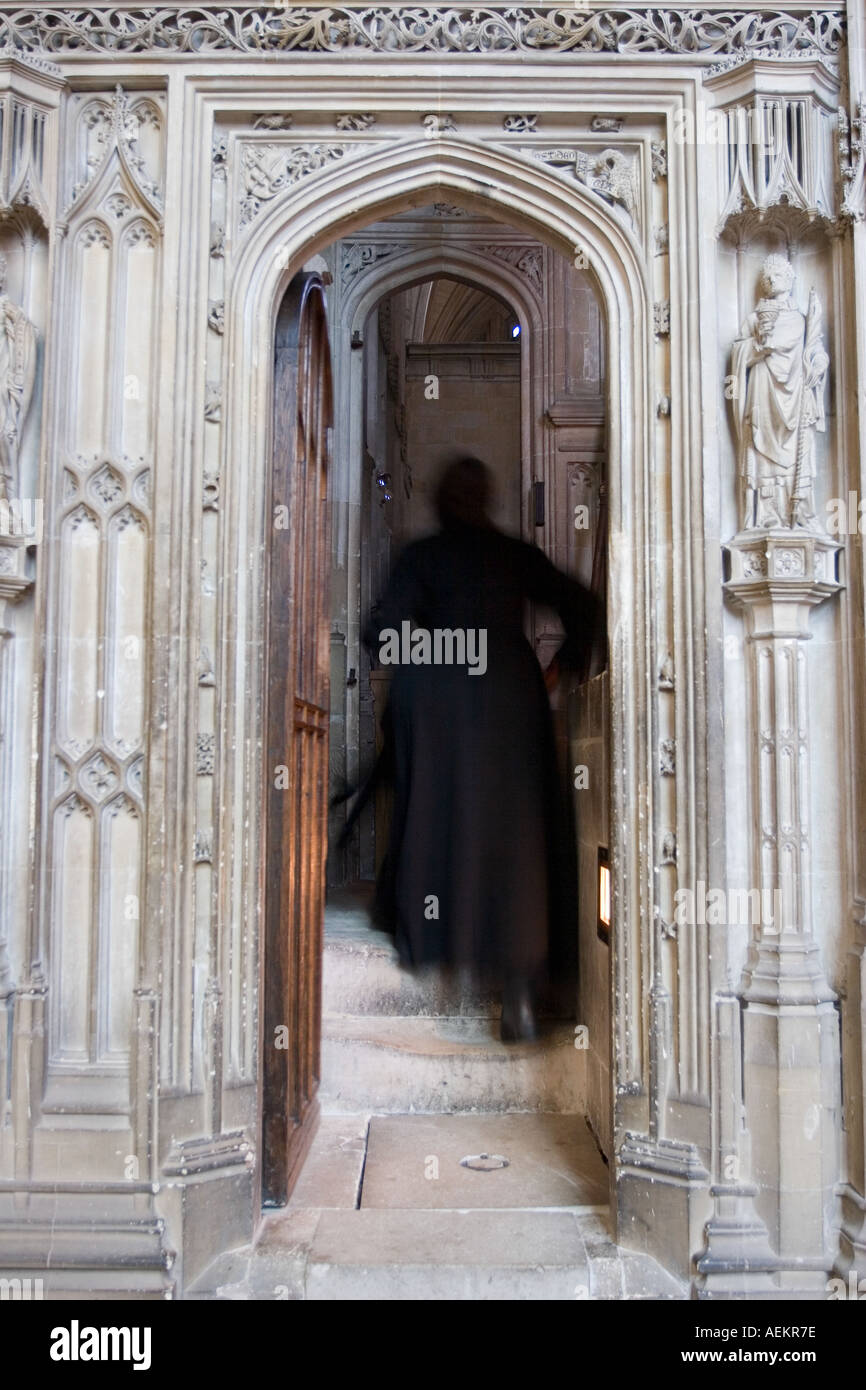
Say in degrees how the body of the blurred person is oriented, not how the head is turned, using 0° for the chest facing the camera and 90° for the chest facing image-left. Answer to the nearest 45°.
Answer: approximately 180°

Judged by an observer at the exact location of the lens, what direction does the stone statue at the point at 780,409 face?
facing the viewer

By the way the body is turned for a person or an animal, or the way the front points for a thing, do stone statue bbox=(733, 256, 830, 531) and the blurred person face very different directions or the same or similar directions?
very different directions

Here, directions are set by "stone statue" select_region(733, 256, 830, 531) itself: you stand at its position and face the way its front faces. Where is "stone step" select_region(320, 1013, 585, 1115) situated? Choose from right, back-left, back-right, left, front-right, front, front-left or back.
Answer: back-right

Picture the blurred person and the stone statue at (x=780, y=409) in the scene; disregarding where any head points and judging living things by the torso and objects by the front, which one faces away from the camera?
the blurred person

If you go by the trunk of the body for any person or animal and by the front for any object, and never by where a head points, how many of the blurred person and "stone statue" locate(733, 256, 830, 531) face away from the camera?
1

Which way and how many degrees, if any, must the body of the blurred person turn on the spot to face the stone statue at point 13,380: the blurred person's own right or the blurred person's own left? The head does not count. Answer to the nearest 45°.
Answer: approximately 135° to the blurred person's own left
